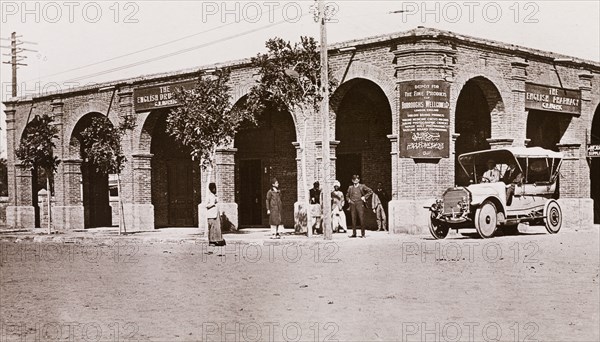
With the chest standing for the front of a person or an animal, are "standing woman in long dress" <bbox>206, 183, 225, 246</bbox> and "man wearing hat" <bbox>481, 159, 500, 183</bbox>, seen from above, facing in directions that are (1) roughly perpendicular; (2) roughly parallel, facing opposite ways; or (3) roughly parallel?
roughly perpendicular

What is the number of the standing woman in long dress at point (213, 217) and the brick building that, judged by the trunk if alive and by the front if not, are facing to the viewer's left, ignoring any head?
0

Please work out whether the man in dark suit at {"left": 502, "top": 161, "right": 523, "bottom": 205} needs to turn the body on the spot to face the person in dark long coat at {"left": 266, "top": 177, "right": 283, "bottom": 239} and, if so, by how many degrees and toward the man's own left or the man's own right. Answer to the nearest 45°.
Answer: approximately 45° to the man's own right

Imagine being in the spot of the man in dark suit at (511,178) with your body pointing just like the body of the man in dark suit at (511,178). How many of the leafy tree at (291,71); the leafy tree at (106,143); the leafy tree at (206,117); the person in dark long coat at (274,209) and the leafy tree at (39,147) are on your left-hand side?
0

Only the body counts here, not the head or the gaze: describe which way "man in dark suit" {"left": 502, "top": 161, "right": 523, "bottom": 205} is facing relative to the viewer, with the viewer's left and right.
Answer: facing the viewer and to the left of the viewer

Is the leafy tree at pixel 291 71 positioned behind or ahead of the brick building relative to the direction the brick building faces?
ahead

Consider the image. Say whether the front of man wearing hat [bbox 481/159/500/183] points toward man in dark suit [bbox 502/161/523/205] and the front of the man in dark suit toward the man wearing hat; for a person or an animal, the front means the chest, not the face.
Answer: no

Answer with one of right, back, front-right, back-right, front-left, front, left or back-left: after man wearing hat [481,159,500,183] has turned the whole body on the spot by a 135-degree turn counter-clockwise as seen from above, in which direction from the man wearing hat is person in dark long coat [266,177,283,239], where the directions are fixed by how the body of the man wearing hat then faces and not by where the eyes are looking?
back

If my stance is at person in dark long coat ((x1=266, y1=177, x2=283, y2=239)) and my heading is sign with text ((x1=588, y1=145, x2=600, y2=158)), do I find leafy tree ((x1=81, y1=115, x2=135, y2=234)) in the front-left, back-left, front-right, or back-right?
back-left

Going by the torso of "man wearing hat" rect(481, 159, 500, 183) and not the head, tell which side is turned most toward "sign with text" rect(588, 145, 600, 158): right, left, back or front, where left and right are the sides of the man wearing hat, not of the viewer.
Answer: back

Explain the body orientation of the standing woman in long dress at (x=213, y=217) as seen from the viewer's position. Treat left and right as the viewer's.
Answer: facing the viewer and to the right of the viewer

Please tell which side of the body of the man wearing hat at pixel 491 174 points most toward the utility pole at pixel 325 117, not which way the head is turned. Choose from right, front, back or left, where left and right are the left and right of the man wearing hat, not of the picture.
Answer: front

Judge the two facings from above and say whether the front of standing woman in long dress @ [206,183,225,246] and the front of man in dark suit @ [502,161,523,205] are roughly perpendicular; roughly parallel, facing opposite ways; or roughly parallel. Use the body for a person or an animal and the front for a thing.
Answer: roughly perpendicular

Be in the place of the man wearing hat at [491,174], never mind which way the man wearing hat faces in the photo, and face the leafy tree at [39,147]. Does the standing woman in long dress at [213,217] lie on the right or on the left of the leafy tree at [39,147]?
left

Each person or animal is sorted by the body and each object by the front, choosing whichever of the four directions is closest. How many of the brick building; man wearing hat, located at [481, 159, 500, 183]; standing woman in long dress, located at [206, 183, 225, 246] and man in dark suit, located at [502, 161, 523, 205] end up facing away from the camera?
0

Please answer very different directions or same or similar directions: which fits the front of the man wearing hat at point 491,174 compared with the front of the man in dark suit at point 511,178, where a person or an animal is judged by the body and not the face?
same or similar directions

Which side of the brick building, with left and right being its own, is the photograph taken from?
front

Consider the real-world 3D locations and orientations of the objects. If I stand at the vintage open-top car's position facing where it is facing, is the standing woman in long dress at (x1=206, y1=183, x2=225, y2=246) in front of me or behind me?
in front
